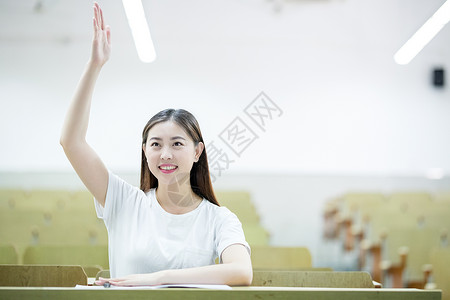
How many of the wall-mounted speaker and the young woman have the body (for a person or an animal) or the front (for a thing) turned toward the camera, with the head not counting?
2

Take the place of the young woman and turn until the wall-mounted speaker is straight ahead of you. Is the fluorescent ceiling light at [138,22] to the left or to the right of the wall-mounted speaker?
left

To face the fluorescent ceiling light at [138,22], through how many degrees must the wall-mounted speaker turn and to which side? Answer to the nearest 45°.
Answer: approximately 45° to its right

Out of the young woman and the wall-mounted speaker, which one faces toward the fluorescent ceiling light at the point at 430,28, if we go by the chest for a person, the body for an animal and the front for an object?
the wall-mounted speaker

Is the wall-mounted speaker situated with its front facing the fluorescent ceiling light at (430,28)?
yes

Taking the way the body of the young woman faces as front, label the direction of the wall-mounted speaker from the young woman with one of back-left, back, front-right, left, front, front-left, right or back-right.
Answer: back-left

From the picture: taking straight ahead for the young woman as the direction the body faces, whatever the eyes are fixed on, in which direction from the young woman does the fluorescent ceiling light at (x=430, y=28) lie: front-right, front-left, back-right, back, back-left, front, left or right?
back-left

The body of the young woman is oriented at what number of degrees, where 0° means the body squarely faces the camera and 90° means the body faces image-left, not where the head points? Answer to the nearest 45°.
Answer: approximately 0°

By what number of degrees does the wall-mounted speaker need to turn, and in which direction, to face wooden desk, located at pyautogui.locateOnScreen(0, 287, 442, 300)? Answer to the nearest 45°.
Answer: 0° — it already faces it
